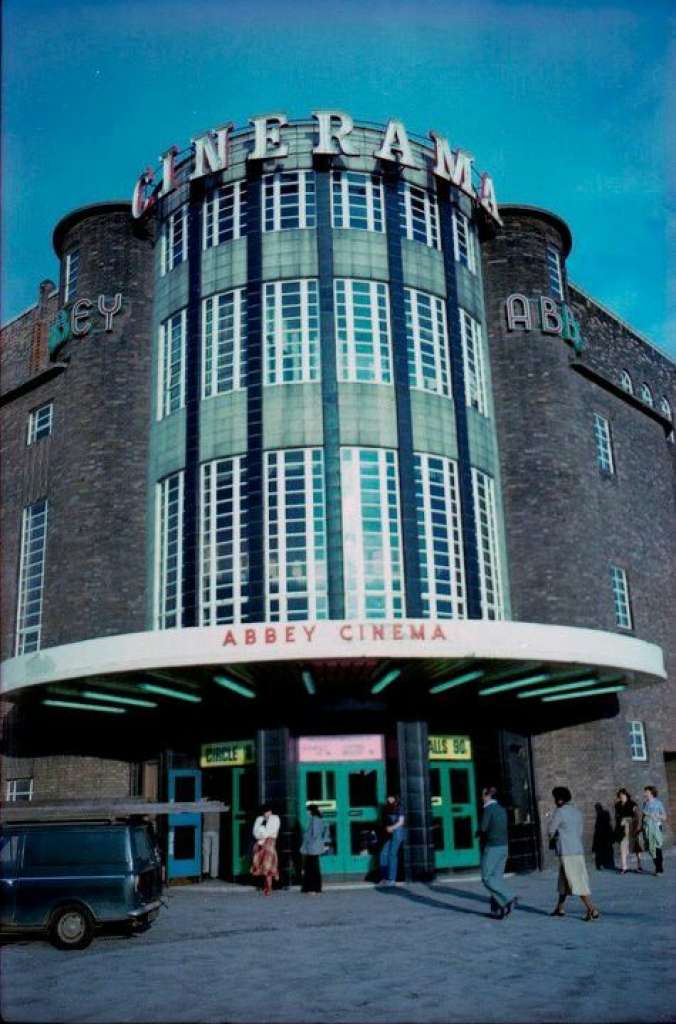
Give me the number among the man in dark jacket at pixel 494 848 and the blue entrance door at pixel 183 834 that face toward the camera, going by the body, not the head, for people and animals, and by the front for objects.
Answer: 1

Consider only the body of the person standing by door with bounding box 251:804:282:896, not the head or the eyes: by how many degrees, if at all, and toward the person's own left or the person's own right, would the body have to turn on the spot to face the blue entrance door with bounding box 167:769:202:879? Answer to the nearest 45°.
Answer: approximately 135° to the person's own right

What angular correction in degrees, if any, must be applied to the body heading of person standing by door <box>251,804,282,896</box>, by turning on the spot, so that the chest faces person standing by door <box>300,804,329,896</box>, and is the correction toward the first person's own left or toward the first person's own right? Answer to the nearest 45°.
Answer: approximately 45° to the first person's own left

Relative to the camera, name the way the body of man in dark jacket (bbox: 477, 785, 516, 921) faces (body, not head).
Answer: to the viewer's left

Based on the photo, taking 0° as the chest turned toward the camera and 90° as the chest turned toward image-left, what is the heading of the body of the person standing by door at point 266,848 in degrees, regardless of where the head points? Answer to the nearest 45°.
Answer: approximately 0°

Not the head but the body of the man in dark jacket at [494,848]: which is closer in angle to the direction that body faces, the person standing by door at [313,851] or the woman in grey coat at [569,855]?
the person standing by door

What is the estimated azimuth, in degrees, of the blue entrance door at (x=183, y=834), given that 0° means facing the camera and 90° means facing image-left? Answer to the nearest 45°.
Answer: approximately 0°

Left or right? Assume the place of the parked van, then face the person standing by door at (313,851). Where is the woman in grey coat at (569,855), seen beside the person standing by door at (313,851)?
right
